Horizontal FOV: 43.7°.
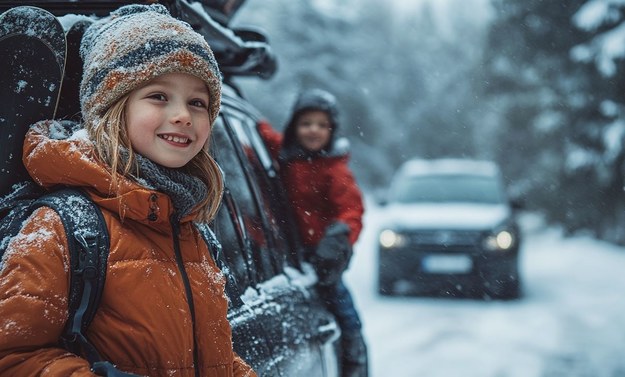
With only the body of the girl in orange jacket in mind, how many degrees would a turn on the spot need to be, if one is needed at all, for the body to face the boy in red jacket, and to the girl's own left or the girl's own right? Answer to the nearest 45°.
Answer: approximately 90° to the girl's own left

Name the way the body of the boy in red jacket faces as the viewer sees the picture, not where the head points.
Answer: toward the camera

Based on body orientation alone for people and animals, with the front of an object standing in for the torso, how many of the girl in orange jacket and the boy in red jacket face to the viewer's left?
0

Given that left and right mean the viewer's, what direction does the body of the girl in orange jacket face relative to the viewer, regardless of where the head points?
facing the viewer and to the right of the viewer

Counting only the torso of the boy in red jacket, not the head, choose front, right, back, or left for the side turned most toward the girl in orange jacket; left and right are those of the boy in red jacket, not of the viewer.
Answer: front
